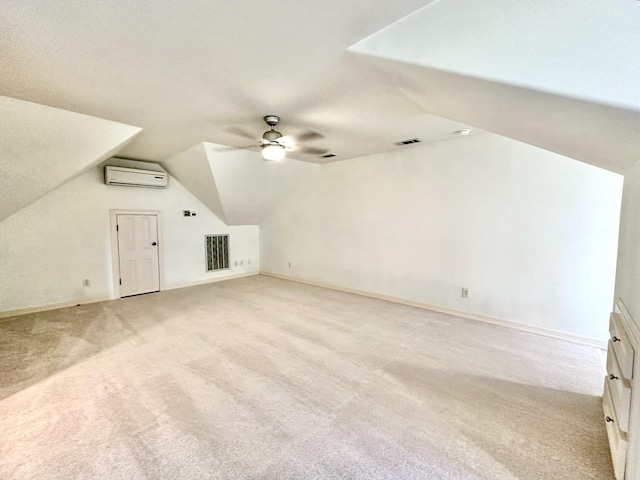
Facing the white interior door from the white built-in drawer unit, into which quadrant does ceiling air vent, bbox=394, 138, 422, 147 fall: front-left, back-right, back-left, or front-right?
front-right

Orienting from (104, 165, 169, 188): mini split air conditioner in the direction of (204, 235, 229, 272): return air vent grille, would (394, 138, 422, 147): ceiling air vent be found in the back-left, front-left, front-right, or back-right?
front-right

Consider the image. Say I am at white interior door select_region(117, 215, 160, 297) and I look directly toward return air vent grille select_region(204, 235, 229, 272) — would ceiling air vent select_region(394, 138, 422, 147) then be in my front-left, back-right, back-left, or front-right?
front-right

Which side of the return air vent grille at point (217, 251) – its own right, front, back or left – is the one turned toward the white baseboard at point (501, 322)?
front

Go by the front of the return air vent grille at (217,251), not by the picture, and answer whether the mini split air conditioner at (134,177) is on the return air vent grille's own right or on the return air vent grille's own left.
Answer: on the return air vent grille's own right

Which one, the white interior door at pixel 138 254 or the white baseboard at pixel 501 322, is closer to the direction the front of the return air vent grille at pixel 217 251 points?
the white baseboard

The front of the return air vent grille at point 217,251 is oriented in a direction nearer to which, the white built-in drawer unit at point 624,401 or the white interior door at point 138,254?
the white built-in drawer unit

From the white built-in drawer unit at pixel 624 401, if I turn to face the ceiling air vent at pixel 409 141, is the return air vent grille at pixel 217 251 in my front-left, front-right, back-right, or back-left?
front-left

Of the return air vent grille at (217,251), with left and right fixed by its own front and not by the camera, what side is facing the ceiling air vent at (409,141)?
front

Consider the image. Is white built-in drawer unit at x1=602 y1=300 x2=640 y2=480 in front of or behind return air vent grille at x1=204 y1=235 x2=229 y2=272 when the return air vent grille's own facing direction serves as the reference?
in front

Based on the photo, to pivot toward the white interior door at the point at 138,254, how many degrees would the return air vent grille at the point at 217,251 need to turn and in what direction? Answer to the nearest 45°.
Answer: approximately 90° to its right

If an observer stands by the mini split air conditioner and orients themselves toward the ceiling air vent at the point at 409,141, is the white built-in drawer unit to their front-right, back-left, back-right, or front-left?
front-right

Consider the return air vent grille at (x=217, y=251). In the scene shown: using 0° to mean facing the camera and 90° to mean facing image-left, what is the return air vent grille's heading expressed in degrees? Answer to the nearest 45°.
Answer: approximately 315°
